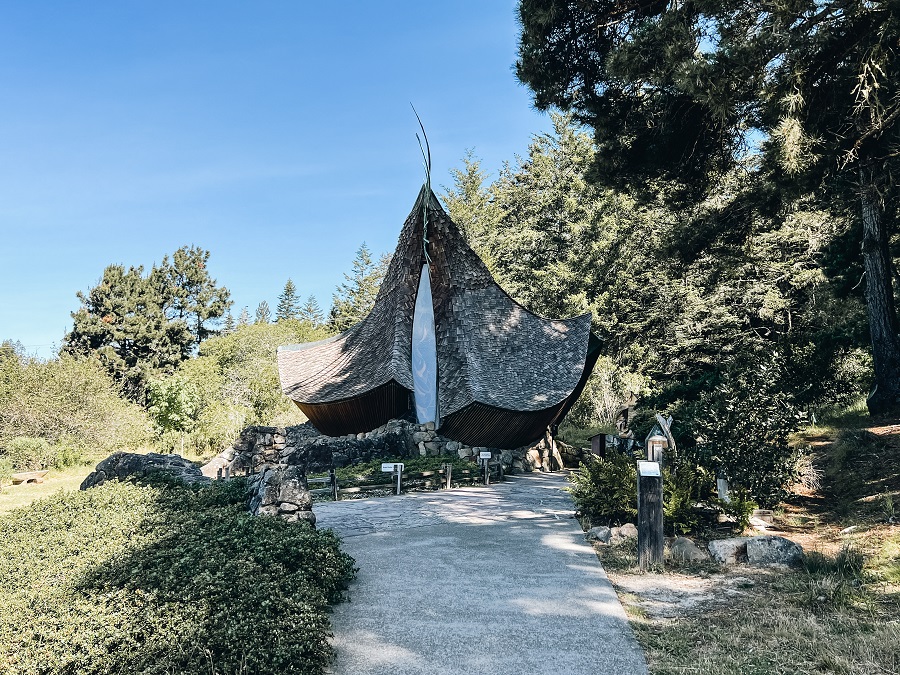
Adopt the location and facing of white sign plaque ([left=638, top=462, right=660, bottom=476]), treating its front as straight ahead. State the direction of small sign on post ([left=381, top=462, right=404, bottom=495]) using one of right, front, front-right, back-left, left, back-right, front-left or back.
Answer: back-right

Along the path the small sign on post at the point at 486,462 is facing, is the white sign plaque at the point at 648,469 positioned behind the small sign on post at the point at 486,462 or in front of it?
in front

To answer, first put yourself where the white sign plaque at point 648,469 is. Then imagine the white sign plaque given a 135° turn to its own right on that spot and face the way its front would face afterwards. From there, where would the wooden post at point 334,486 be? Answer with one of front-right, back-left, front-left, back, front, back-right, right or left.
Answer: front

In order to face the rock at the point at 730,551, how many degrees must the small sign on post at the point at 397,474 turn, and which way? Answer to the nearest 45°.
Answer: approximately 45° to its left

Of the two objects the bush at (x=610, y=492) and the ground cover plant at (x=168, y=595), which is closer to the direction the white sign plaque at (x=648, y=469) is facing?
the ground cover plant

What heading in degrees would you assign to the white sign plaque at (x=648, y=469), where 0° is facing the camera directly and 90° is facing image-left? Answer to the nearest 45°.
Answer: approximately 0°

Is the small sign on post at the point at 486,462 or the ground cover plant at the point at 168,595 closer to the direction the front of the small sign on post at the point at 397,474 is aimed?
the ground cover plant

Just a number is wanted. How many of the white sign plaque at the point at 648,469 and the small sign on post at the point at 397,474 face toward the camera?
2

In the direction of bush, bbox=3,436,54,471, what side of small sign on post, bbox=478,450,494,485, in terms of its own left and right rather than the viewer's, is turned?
right

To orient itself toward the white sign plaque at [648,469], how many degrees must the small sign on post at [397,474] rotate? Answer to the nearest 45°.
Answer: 0° — it already faces it

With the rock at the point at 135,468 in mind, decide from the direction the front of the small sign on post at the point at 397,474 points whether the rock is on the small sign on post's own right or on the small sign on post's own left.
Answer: on the small sign on post's own right
